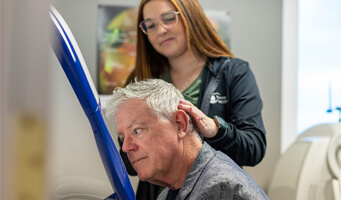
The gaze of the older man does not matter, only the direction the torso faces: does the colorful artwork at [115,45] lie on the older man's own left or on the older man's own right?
on the older man's own right

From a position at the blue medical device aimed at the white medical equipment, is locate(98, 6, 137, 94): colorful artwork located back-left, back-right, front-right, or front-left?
front-left

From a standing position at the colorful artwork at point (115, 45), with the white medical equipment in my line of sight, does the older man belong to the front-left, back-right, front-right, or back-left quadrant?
front-right

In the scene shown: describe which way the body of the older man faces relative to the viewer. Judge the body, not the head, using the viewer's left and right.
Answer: facing the viewer and to the left of the viewer

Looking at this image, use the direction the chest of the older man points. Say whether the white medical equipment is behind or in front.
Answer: behind

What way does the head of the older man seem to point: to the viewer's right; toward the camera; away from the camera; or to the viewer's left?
to the viewer's left
